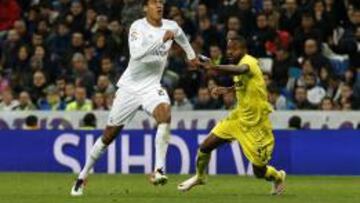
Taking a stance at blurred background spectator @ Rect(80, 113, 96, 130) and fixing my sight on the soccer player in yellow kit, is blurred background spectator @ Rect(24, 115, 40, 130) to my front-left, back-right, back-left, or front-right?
back-right

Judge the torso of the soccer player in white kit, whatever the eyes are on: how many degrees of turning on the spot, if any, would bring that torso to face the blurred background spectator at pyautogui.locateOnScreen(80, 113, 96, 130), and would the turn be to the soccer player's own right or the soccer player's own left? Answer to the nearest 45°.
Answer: approximately 135° to the soccer player's own left

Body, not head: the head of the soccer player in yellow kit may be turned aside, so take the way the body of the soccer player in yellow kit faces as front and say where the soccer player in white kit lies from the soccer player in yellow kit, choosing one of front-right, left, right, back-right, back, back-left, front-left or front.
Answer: front

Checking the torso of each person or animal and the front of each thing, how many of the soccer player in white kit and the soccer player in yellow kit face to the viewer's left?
1

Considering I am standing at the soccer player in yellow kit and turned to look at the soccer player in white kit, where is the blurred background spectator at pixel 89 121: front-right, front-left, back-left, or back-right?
front-right

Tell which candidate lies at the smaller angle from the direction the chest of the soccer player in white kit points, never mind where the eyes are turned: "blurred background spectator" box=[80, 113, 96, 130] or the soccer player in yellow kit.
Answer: the soccer player in yellow kit

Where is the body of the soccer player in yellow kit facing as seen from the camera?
to the viewer's left

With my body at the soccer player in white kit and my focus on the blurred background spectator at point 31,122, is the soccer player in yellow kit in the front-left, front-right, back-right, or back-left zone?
back-right

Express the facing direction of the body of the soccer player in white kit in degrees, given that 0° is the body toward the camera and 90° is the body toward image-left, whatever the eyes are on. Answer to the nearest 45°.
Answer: approximately 315°

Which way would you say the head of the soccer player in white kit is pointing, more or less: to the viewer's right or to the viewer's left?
to the viewer's right

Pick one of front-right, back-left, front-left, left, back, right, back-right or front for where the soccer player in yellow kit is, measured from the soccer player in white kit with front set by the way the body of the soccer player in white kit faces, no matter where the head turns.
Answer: front-left
